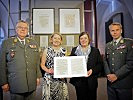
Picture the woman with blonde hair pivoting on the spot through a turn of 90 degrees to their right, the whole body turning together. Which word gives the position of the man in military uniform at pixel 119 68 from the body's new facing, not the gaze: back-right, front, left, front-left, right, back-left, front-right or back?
back

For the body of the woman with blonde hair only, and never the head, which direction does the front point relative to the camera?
toward the camera

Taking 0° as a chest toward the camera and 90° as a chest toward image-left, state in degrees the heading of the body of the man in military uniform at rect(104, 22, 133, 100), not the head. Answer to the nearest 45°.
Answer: approximately 45°

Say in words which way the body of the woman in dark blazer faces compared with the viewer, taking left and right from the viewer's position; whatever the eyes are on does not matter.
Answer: facing the viewer and to the left of the viewer

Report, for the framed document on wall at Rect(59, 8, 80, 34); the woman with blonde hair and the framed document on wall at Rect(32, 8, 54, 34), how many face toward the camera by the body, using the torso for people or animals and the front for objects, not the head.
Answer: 3

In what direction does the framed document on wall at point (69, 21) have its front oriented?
toward the camera

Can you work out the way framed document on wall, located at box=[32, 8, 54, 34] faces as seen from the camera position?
facing the viewer

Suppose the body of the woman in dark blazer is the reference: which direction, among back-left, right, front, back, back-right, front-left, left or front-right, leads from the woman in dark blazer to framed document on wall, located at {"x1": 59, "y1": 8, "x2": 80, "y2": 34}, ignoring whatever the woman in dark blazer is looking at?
back-right

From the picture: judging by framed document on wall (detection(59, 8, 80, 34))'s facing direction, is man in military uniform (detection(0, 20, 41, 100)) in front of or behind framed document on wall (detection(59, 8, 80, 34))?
in front

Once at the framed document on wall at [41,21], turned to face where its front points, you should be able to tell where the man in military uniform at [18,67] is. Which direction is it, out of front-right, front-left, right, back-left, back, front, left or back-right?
front

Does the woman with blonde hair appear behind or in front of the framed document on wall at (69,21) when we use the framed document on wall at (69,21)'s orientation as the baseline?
in front
